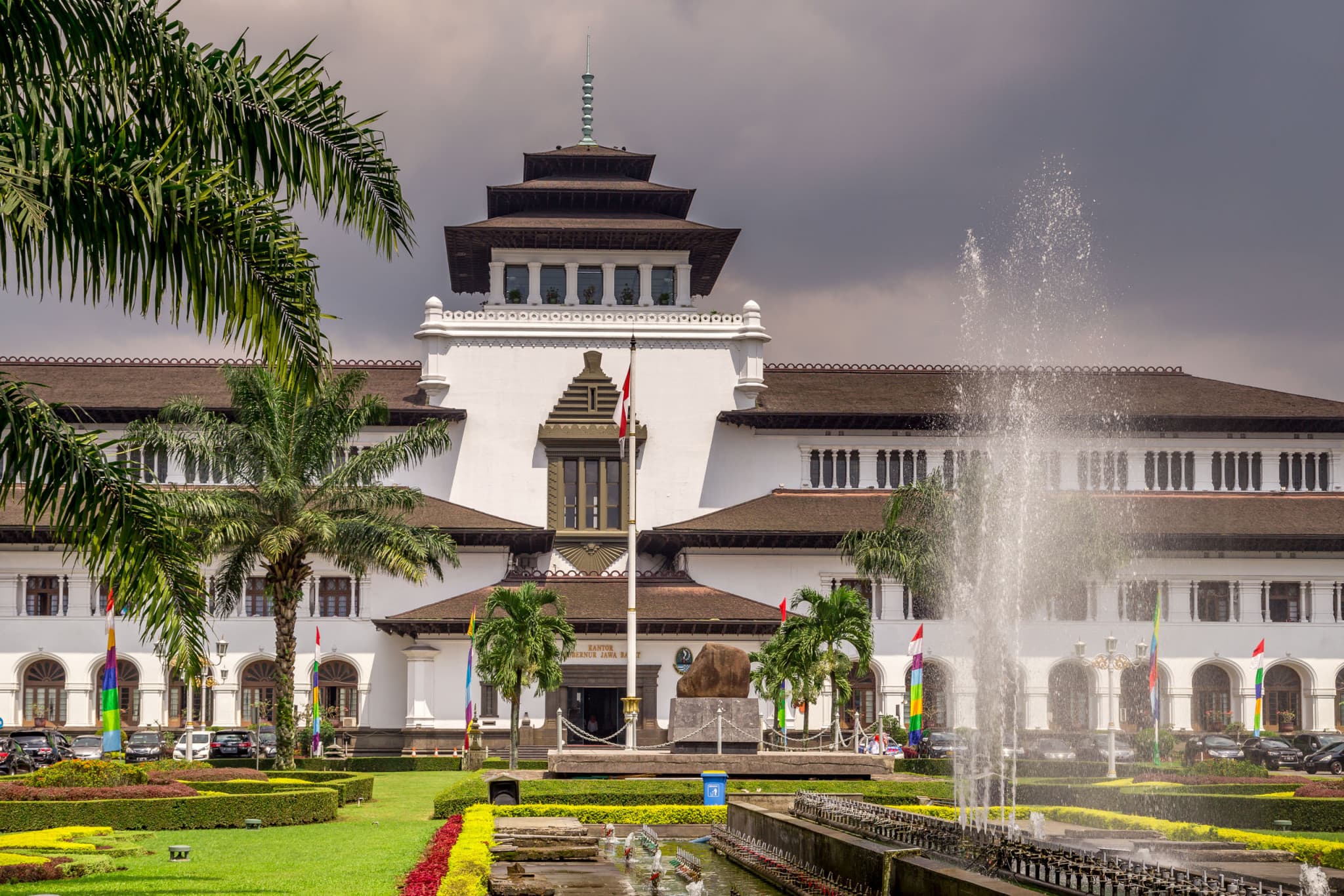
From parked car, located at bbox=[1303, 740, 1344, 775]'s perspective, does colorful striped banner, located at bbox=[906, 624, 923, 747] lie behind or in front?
in front

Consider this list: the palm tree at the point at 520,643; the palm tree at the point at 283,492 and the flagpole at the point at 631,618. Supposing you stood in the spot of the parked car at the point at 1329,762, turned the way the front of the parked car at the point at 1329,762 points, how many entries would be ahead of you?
3

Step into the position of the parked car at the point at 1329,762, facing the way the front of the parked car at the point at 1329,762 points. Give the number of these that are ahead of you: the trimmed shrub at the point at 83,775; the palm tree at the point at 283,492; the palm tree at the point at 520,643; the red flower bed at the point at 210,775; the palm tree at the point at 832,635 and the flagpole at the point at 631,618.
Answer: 6

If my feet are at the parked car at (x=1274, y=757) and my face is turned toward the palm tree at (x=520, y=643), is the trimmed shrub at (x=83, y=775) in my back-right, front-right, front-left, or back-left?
front-left

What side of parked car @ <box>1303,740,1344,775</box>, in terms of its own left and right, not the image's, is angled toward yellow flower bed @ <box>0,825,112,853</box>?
front

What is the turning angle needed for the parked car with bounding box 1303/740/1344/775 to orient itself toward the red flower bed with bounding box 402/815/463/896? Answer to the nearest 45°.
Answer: approximately 45° to its left

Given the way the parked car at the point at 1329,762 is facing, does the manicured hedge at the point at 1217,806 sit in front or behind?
in front

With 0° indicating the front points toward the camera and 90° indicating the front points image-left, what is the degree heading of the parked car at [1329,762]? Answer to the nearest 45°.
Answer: approximately 45°

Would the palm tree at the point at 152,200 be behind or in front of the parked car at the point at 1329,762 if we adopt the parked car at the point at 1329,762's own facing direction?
in front
